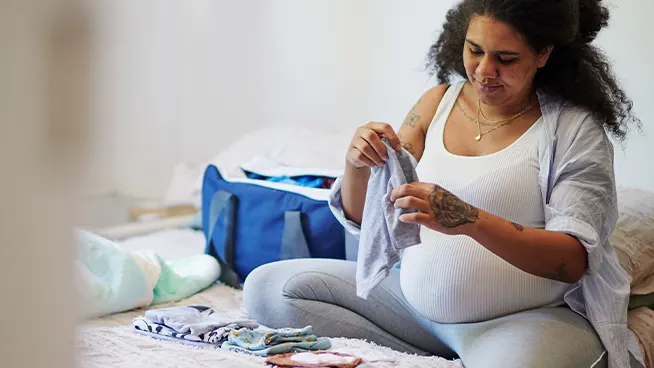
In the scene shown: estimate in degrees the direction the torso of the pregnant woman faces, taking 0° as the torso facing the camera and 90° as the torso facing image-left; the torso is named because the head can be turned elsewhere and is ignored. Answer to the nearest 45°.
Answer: approximately 45°

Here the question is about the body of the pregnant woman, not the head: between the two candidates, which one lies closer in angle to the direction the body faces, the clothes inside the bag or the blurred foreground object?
the blurred foreground object

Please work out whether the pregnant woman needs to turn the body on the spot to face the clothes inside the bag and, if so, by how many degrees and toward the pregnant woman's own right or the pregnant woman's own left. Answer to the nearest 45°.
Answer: approximately 90° to the pregnant woman's own right

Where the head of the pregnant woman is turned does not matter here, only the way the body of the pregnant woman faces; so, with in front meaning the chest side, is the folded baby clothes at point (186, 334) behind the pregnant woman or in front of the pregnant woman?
in front

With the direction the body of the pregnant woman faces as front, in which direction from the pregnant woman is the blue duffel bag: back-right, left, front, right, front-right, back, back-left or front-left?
right

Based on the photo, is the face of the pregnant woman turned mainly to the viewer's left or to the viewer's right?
to the viewer's left

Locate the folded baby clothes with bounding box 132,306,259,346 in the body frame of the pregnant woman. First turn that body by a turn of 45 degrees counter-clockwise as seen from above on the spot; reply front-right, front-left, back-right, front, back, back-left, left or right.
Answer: right

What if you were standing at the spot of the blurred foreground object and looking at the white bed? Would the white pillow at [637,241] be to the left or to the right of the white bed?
right
